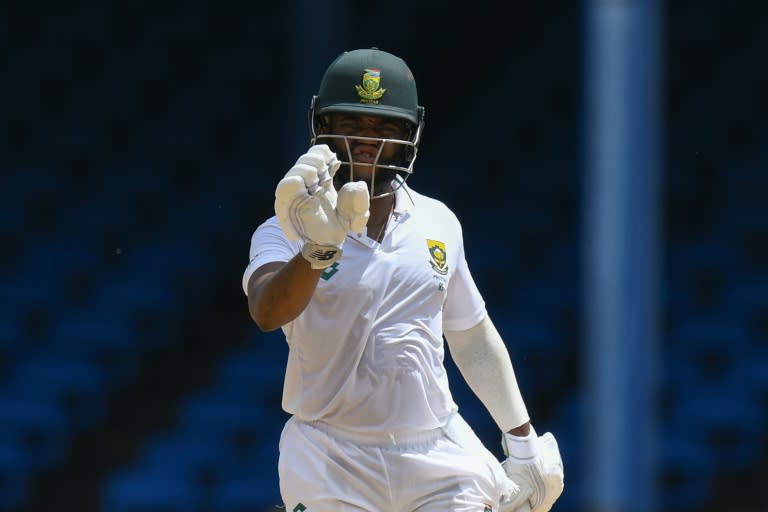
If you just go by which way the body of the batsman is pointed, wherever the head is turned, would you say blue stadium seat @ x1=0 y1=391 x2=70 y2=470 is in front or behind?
behind

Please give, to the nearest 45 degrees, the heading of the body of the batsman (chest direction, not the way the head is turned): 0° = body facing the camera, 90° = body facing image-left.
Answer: approximately 0°

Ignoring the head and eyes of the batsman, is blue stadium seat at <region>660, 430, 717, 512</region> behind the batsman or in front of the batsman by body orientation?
behind

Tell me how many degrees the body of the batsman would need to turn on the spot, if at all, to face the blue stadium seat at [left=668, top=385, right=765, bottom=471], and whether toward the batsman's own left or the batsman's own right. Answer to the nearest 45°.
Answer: approximately 135° to the batsman's own left

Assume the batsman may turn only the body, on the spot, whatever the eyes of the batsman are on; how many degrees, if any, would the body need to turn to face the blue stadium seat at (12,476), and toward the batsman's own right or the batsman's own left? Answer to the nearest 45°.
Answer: approximately 135° to the batsman's own right

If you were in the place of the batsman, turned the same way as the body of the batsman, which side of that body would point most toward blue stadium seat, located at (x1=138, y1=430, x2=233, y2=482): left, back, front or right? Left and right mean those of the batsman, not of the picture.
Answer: back

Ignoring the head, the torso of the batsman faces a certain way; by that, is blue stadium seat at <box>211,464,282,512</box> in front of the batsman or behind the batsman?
behind

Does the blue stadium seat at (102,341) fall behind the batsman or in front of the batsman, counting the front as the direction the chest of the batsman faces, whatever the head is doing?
behind
